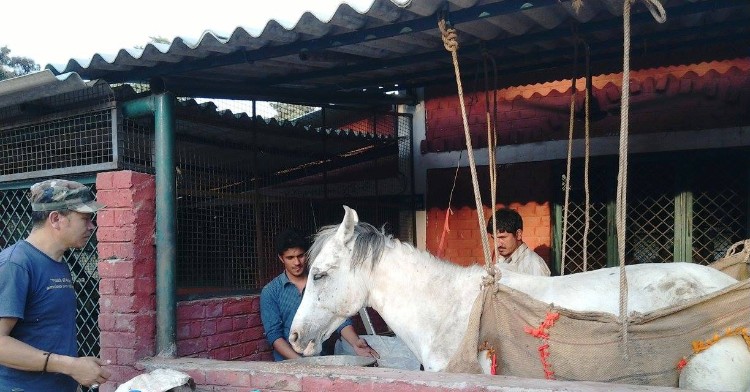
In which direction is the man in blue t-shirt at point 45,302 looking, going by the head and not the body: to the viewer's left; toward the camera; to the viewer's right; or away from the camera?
to the viewer's right

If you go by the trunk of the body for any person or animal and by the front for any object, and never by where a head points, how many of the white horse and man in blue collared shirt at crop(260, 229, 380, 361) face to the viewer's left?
1

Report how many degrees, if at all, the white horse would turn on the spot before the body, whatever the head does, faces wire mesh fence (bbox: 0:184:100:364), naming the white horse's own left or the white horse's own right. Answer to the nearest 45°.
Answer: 0° — it already faces it

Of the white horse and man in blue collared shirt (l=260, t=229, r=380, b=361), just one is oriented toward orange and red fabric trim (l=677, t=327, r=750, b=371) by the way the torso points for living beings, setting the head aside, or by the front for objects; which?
the man in blue collared shirt

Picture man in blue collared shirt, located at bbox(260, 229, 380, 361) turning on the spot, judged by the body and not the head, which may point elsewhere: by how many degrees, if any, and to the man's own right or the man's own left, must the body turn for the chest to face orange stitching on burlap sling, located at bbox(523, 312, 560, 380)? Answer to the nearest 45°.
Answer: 0° — they already face it

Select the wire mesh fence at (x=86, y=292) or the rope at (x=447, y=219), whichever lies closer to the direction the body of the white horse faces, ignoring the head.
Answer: the wire mesh fence

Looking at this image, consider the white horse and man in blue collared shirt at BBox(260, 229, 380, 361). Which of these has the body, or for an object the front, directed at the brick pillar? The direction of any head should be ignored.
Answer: the white horse

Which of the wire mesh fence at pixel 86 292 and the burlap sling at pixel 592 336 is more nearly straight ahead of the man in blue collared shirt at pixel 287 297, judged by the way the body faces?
the burlap sling

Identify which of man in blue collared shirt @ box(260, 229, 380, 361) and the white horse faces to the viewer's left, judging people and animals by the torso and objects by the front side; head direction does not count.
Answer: the white horse

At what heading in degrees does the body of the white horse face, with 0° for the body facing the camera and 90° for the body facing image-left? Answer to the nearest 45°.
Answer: approximately 90°

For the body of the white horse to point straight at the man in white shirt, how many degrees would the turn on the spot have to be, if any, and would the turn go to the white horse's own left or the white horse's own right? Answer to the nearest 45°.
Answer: approximately 90° to the white horse's own right

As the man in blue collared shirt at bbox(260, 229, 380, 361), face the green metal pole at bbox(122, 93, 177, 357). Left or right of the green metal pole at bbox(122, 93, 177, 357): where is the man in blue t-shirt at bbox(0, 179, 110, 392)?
left

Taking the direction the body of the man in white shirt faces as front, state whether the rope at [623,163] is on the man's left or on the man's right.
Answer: on the man's left
